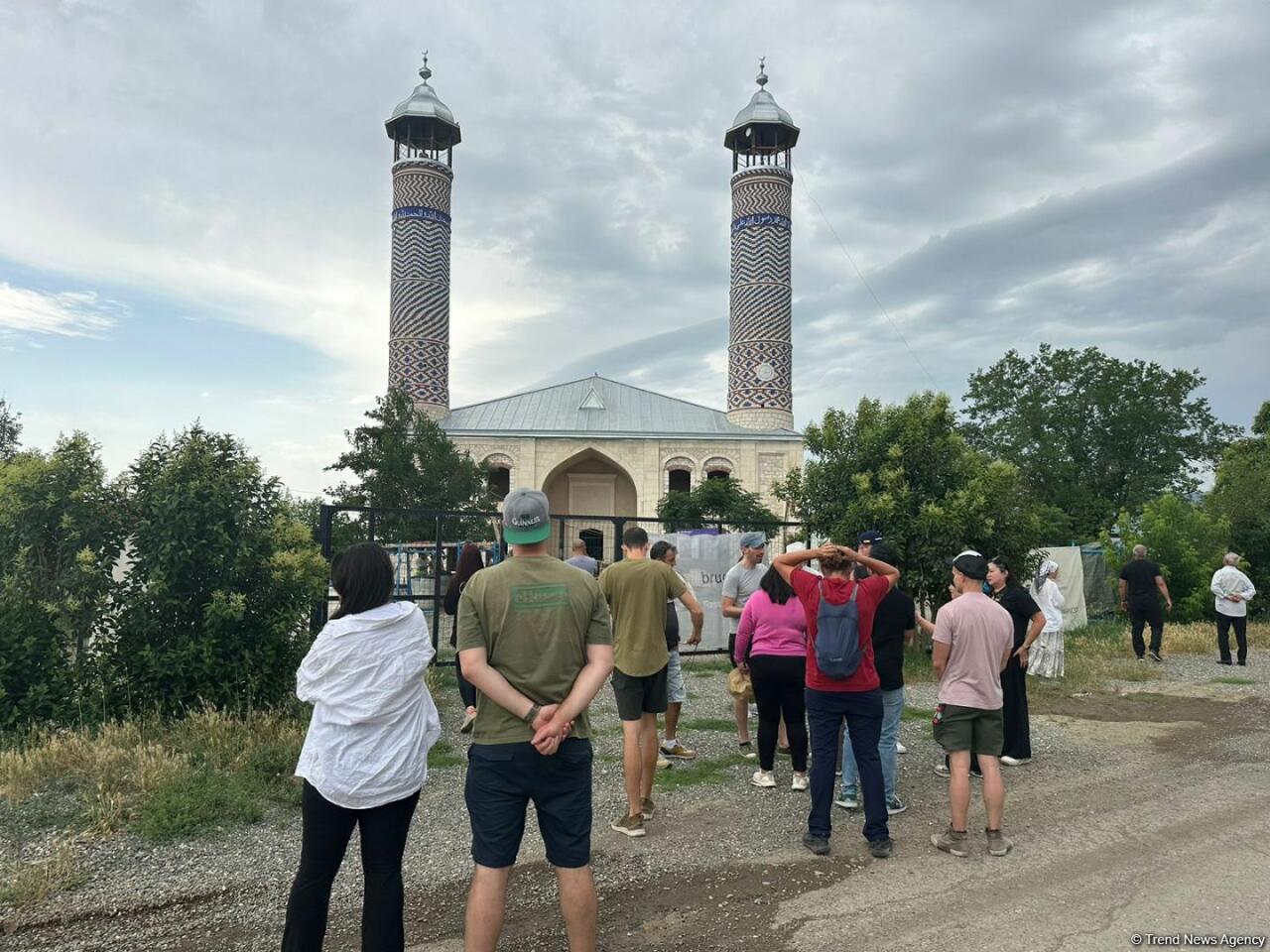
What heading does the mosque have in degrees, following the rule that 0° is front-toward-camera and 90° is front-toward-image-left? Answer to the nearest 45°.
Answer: approximately 0°

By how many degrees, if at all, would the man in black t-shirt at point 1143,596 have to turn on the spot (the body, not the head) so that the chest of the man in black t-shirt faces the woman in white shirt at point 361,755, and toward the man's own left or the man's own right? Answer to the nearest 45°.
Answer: approximately 180°

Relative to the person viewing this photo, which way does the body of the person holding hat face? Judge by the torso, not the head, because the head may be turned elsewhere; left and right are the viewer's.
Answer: facing the viewer and to the right of the viewer

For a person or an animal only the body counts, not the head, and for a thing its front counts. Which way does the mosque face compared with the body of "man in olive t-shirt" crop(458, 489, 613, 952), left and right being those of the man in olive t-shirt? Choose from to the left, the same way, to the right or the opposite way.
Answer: the opposite way

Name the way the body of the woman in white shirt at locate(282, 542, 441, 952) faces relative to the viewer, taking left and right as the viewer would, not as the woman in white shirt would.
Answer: facing away from the viewer

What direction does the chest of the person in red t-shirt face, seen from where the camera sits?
away from the camera

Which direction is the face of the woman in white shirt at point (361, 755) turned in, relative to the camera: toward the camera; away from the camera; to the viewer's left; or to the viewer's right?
away from the camera

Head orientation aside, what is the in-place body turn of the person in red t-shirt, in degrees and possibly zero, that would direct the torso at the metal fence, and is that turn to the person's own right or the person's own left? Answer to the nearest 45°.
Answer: approximately 45° to the person's own left

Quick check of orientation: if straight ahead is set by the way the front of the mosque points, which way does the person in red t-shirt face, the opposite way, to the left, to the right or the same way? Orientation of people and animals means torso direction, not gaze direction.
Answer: the opposite way

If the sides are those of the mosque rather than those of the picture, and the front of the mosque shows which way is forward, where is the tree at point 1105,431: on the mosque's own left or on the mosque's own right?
on the mosque's own left

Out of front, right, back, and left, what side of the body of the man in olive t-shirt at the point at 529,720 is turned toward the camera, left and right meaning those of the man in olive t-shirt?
back
